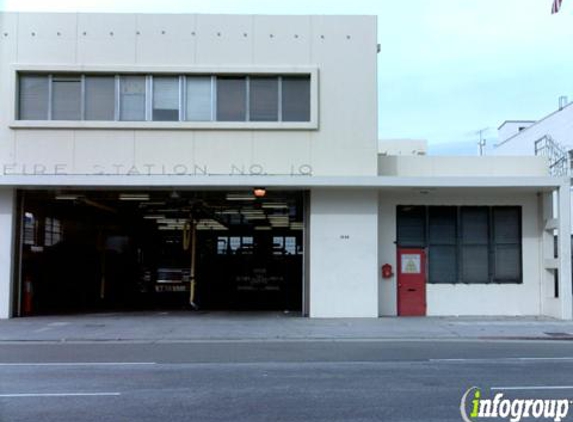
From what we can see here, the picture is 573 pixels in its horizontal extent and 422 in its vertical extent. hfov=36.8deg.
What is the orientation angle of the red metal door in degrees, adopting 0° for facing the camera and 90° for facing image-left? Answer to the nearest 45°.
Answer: approximately 0°

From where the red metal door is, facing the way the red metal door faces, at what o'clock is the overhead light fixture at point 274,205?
The overhead light fixture is roughly at 4 o'clock from the red metal door.

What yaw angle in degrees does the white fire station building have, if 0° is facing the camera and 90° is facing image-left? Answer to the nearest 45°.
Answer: approximately 0°

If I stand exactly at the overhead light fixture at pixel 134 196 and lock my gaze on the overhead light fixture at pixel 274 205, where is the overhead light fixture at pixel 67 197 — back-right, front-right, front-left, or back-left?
back-left

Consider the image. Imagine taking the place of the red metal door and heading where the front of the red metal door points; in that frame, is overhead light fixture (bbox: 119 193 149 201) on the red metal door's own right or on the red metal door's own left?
on the red metal door's own right

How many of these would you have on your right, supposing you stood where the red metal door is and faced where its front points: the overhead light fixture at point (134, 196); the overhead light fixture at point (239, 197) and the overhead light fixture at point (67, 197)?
3
